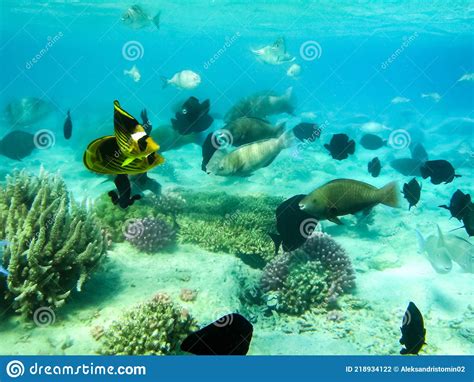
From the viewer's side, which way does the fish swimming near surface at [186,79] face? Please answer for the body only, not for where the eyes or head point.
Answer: to the viewer's right

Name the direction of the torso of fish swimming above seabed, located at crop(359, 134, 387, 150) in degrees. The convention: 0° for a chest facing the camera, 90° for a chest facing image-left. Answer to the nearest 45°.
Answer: approximately 90°

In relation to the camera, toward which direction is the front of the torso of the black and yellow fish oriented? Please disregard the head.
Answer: to the viewer's right

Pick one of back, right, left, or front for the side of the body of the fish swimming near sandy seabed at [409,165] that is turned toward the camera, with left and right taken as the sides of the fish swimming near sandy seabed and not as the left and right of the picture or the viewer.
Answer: left

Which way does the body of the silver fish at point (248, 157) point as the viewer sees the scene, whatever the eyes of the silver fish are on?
to the viewer's left

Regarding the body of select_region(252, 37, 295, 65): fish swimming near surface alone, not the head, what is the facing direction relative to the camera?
to the viewer's left
